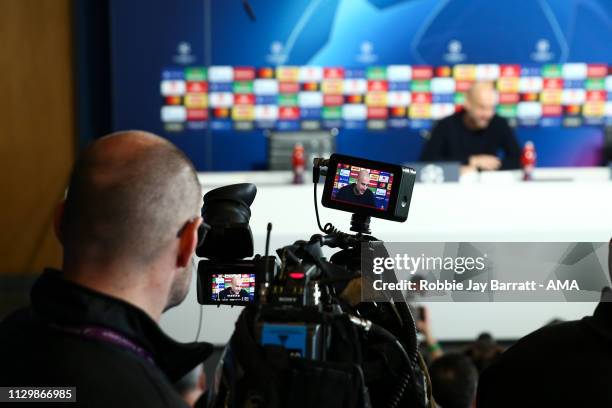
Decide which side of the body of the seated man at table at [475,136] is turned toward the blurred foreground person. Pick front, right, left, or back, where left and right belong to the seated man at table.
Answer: front

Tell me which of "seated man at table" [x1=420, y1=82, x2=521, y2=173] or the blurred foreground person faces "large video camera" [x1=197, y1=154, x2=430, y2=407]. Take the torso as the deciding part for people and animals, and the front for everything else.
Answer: the seated man at table

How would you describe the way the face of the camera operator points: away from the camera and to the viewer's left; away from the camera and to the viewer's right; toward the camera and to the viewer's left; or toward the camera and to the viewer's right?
away from the camera and to the viewer's right

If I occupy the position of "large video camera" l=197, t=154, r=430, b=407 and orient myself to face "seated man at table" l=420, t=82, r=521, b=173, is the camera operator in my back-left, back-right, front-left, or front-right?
back-left

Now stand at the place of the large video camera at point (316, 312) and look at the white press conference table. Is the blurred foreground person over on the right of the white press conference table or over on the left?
right

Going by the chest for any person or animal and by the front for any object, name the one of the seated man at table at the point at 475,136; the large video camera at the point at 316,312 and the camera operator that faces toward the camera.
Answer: the seated man at table

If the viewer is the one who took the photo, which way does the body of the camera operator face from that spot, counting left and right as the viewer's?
facing away from the viewer and to the right of the viewer

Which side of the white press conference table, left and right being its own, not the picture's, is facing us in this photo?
front

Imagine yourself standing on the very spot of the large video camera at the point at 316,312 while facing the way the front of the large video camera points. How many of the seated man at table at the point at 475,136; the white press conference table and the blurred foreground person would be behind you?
0

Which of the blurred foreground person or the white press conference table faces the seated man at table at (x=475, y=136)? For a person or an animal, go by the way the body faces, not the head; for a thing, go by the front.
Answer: the blurred foreground person

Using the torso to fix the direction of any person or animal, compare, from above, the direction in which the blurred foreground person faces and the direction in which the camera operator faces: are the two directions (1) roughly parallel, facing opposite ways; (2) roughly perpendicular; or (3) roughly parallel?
roughly parallel

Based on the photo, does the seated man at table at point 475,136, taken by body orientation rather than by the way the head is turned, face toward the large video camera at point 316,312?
yes

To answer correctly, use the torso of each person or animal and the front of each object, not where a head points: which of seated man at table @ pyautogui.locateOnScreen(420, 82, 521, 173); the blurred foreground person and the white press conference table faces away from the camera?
the blurred foreground person

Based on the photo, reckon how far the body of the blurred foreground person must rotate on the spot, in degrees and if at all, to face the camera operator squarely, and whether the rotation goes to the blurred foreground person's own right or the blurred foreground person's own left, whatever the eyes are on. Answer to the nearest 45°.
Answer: approximately 135° to the blurred foreground person's own left

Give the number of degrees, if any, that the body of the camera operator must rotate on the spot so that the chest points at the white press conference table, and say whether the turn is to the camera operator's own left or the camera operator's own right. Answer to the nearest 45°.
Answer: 0° — they already face it

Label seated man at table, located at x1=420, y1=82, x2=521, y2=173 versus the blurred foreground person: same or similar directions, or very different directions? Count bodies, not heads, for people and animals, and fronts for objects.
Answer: very different directions

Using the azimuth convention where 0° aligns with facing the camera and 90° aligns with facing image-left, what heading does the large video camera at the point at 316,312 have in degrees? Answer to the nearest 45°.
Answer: approximately 180°

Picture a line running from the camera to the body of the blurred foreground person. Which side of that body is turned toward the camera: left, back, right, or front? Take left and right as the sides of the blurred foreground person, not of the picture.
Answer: back

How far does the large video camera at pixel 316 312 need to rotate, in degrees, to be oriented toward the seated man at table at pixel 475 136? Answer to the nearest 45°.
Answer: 0° — it already faces them
